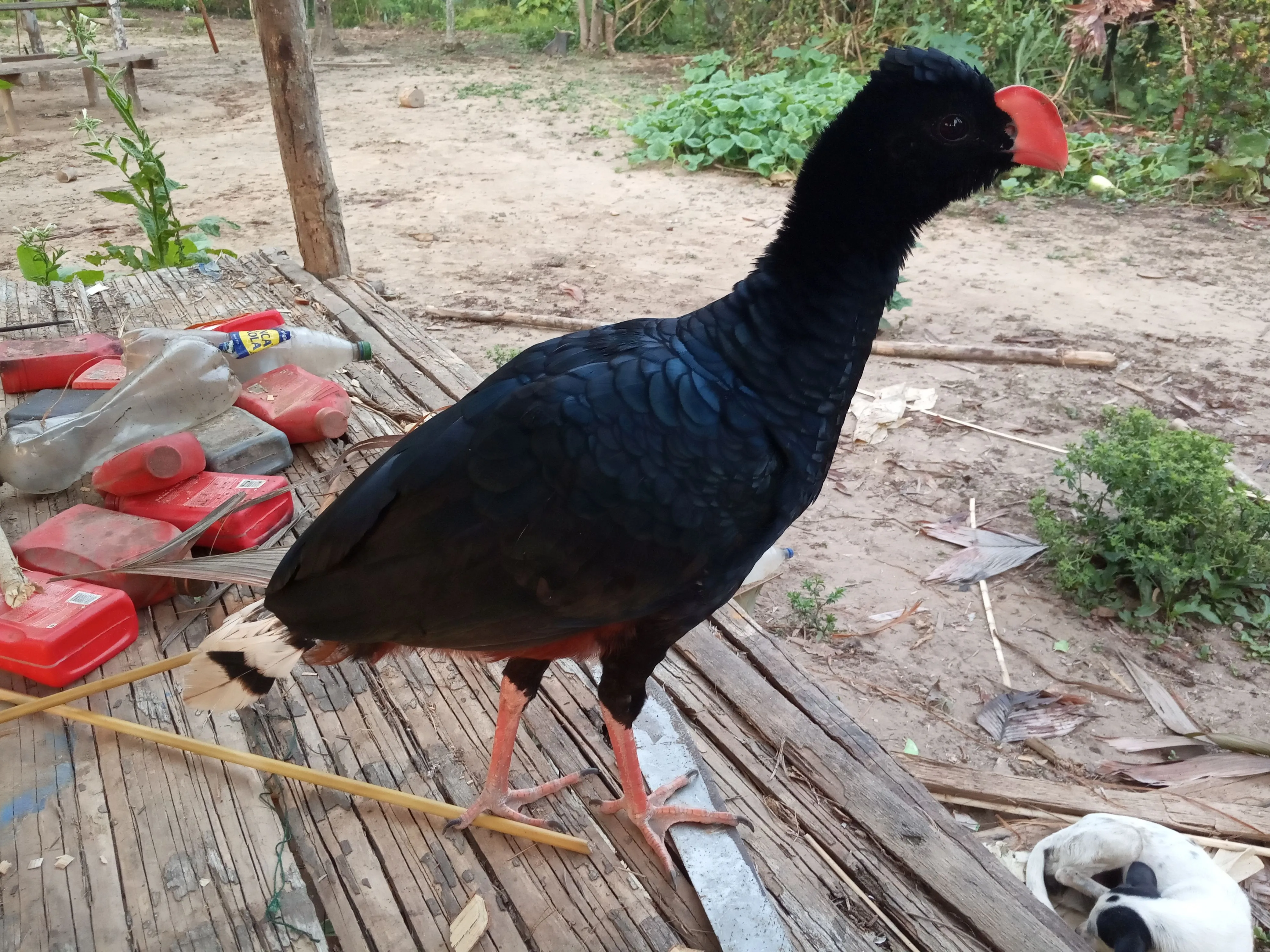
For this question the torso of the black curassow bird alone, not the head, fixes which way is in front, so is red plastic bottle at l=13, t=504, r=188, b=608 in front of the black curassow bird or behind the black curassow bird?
behind

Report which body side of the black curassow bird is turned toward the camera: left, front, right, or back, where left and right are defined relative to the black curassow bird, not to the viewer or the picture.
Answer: right

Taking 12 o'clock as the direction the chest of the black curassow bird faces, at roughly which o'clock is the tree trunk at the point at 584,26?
The tree trunk is roughly at 9 o'clock from the black curassow bird.

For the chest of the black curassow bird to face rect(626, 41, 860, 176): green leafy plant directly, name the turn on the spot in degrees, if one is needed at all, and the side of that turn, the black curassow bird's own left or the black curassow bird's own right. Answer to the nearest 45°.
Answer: approximately 90° to the black curassow bird's own left

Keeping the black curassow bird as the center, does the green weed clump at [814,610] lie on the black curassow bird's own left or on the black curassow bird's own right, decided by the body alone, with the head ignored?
on the black curassow bird's own left
